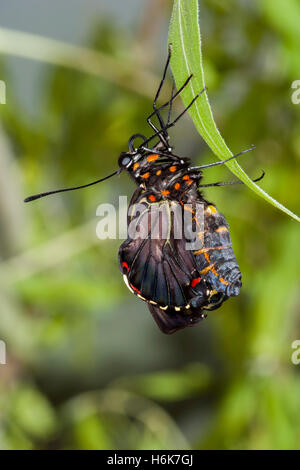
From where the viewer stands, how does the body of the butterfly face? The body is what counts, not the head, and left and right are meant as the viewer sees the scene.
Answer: facing to the left of the viewer
